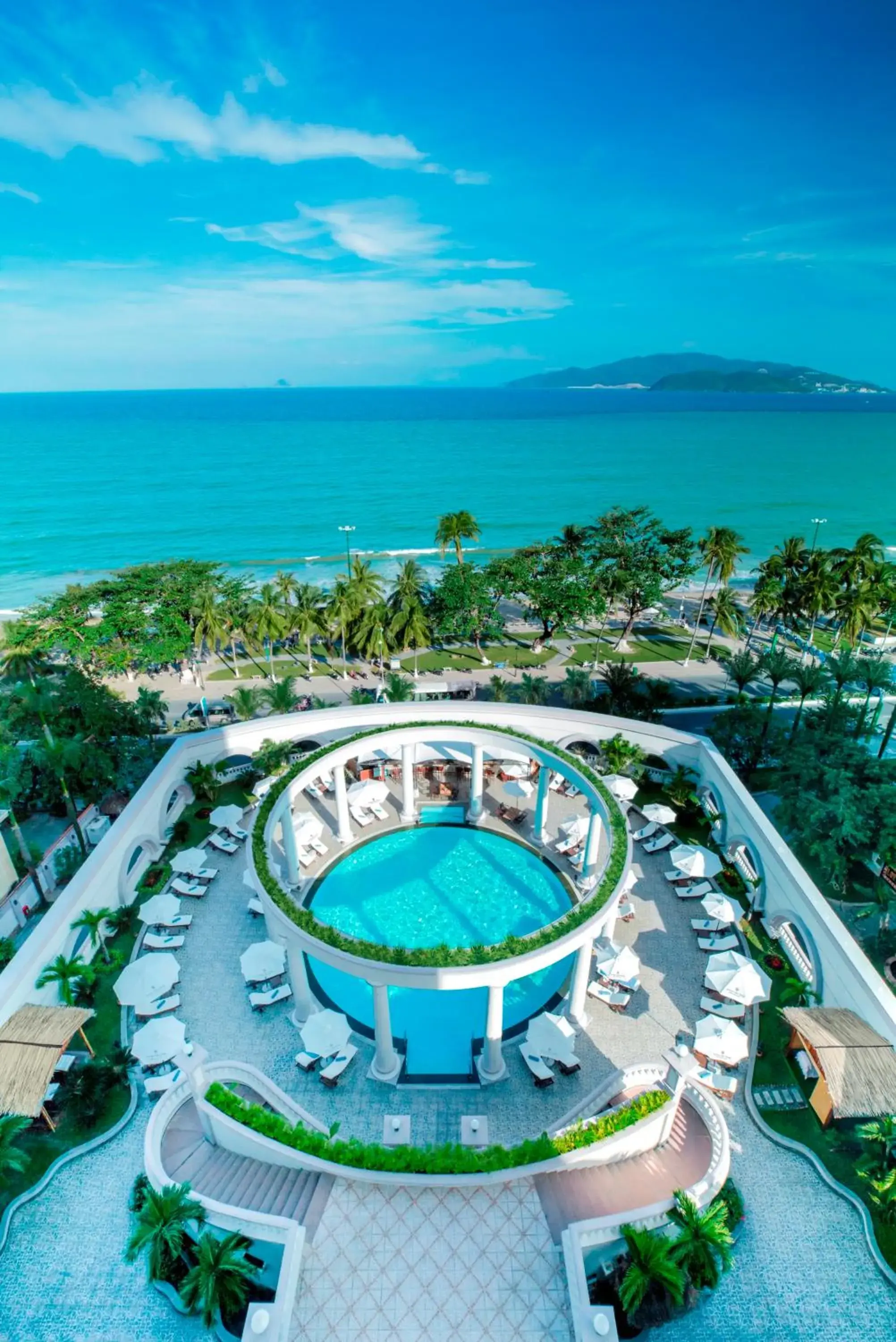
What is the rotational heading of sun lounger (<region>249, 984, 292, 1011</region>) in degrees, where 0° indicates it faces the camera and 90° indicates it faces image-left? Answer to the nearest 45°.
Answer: approximately 225°

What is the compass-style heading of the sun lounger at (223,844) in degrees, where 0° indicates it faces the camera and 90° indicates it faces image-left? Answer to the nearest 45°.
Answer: approximately 315°

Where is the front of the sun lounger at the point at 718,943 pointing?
to the viewer's left

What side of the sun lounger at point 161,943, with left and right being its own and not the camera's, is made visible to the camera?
right

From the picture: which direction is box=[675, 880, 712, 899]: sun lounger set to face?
to the viewer's left

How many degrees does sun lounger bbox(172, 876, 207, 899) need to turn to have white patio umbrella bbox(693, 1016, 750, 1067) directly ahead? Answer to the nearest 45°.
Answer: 0° — it already faces it

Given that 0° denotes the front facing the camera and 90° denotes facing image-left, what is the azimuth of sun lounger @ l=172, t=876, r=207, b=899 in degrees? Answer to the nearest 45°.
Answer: approximately 315°

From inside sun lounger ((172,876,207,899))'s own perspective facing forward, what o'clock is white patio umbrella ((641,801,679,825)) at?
The white patio umbrella is roughly at 11 o'clock from the sun lounger.

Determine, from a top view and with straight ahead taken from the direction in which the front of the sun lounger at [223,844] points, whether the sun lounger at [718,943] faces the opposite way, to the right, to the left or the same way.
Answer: the opposite way

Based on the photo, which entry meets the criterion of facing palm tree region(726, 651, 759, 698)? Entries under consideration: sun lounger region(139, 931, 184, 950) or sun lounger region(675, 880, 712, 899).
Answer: sun lounger region(139, 931, 184, 950)

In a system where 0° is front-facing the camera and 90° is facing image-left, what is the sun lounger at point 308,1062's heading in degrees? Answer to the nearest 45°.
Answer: approximately 225°
